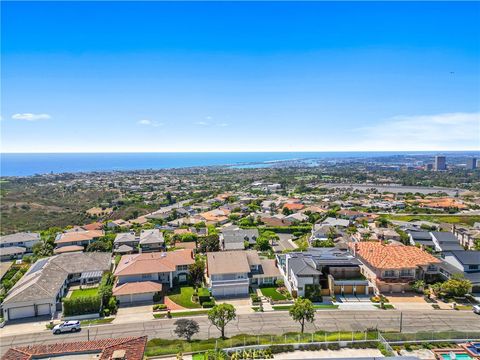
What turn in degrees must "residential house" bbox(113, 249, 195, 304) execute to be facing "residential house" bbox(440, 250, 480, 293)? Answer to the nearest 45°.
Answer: approximately 90° to its left

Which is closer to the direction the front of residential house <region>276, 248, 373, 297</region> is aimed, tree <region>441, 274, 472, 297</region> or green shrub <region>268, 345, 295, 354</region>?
the green shrub

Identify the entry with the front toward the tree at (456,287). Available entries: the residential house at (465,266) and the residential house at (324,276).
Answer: the residential house at (465,266)

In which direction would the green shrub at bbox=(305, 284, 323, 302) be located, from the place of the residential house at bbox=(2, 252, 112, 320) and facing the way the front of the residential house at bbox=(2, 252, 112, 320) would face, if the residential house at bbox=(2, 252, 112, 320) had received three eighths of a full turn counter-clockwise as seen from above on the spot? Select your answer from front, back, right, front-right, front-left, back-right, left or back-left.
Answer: right

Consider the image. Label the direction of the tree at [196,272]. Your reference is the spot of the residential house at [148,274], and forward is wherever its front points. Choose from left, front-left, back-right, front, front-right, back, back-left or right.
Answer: left

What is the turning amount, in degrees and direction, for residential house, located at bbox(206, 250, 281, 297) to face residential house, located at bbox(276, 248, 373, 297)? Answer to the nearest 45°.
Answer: approximately 90° to its left

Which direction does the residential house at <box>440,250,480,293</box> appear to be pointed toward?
toward the camera

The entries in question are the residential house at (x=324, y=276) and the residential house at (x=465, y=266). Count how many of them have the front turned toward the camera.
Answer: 2

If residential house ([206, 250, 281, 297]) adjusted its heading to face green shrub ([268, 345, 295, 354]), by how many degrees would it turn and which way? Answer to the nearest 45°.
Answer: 0° — it already faces it

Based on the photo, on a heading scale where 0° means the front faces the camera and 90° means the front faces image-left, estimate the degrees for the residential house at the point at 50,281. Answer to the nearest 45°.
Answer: approximately 0°

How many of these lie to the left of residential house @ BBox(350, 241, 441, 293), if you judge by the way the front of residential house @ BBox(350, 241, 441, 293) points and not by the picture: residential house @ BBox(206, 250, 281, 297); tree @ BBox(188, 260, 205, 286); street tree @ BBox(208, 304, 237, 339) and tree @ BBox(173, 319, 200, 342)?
0

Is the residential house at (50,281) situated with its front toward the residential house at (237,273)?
no

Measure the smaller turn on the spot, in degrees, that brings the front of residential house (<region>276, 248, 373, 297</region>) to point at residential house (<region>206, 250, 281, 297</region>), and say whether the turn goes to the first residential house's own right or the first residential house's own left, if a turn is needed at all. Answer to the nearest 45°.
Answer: approximately 90° to the first residential house's own right

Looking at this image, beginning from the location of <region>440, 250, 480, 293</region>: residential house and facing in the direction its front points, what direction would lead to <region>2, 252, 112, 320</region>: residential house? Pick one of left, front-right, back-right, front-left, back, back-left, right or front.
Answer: front-right

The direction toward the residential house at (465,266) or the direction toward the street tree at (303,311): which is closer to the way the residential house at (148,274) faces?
the street tree

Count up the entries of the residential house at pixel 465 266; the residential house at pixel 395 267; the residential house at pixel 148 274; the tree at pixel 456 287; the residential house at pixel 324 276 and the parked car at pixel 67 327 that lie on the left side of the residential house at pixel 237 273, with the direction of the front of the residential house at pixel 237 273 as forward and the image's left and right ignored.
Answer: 4

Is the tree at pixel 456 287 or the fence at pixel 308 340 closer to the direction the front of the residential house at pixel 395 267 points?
the fence

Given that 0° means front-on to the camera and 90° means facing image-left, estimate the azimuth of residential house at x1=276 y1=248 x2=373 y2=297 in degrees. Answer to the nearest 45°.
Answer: approximately 0°

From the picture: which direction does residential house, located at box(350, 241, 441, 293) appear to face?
toward the camera

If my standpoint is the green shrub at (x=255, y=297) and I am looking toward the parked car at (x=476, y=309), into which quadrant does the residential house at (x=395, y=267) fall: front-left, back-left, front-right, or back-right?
front-left

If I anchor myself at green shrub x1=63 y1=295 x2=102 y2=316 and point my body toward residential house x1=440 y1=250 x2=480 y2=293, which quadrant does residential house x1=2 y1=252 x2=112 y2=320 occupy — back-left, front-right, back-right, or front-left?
back-left
